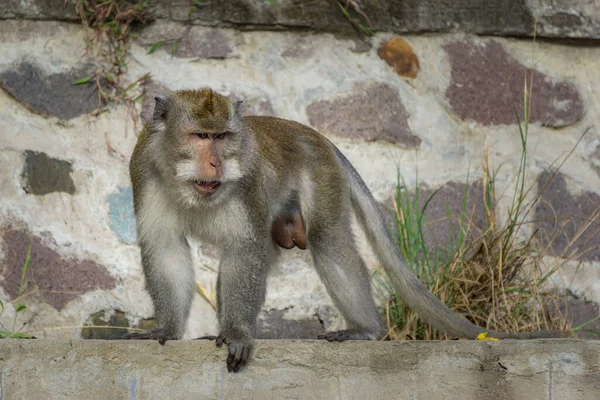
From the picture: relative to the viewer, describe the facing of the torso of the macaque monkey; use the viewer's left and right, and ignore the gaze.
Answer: facing the viewer and to the left of the viewer
